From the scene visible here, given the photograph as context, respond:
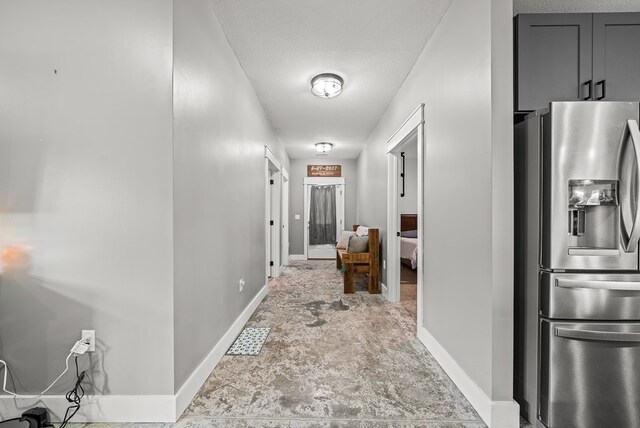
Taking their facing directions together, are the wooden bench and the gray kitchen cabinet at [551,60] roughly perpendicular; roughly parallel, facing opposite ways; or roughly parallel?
roughly perpendicular

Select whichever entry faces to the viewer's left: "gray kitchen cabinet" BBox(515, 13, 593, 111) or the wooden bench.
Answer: the wooden bench

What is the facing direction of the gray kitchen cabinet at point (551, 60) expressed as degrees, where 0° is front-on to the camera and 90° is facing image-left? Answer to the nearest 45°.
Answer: approximately 315°

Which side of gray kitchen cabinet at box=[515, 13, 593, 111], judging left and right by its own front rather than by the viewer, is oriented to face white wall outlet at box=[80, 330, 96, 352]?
right

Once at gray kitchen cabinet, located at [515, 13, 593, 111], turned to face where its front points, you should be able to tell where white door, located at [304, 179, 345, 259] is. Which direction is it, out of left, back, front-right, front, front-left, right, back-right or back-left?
back

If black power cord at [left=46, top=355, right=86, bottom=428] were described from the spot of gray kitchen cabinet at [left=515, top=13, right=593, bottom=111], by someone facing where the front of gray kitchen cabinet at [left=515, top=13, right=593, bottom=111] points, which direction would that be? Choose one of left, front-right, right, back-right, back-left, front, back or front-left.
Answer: right

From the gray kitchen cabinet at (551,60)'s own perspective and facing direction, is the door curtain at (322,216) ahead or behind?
behind

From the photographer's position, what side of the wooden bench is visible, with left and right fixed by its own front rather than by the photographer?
left

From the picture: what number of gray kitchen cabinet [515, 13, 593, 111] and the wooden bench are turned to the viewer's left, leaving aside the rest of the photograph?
1
